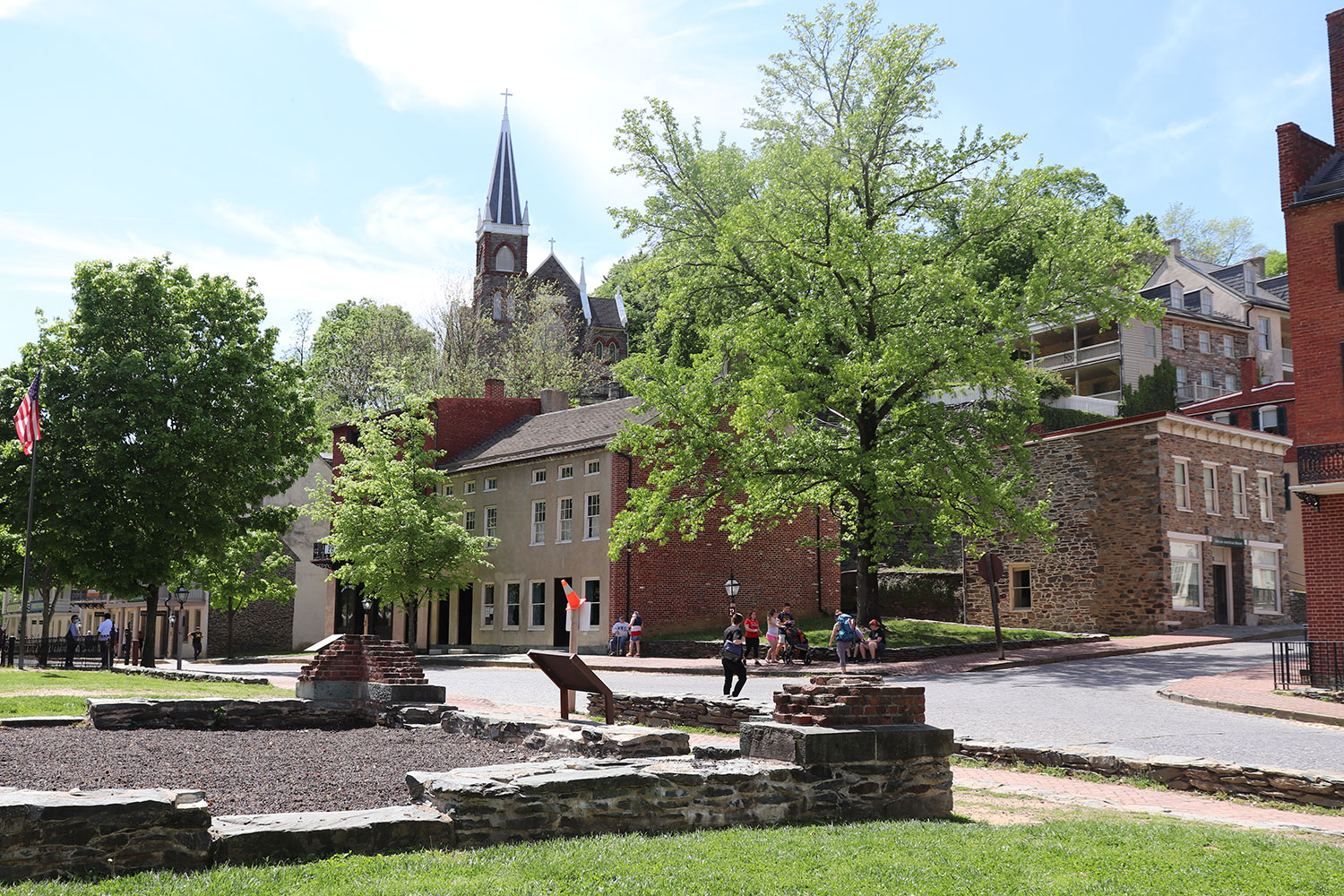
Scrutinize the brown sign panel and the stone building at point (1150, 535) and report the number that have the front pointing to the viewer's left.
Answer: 0

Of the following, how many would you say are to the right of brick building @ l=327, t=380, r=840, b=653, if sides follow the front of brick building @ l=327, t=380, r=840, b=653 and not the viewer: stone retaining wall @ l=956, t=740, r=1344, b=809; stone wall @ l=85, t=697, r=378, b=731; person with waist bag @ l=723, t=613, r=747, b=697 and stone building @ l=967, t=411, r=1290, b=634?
0

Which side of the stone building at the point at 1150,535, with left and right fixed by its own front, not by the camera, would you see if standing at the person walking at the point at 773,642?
right

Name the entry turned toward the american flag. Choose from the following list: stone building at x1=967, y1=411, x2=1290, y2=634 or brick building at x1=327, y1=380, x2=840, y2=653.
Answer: the brick building

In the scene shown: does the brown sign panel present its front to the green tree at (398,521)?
no

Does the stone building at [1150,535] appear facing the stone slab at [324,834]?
no

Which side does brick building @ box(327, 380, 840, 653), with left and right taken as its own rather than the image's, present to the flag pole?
front

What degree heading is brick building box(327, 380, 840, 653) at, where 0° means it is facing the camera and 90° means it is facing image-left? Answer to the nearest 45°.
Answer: approximately 45°

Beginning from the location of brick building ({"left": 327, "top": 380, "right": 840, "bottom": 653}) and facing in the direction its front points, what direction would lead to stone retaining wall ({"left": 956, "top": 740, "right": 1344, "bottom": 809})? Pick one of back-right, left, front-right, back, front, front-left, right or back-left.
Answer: front-left

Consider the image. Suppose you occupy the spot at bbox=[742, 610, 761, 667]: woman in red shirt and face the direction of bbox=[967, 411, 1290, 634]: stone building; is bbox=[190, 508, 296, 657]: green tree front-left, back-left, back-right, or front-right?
back-left

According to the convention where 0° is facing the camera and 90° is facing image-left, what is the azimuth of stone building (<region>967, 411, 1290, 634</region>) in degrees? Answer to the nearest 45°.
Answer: approximately 315°

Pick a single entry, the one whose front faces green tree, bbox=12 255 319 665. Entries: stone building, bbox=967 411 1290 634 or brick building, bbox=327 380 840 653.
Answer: the brick building

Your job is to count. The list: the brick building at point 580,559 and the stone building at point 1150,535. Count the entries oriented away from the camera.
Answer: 0

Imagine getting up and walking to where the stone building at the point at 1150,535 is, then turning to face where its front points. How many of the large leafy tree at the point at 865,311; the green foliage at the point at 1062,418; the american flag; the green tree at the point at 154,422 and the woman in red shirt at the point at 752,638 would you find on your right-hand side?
4

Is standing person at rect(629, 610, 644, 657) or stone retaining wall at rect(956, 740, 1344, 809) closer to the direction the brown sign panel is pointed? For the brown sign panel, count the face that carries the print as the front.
the standing person

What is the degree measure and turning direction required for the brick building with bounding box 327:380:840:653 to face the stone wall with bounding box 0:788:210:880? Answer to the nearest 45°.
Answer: approximately 45° to its left
